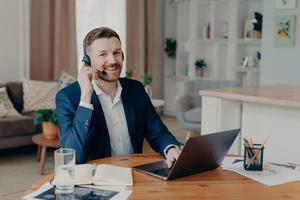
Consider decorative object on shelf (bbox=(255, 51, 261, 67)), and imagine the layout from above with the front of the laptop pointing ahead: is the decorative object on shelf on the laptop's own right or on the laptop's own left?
on the laptop's own right

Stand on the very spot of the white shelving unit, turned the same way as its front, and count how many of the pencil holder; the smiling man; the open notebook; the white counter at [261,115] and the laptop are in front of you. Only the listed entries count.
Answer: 5

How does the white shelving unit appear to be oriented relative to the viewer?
toward the camera

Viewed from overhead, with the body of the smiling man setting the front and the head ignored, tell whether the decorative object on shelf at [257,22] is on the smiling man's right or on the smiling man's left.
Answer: on the smiling man's left

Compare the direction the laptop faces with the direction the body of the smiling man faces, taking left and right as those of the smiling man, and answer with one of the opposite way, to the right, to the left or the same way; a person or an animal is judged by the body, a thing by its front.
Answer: the opposite way

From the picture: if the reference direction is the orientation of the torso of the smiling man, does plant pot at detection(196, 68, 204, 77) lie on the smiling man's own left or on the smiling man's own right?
on the smiling man's own left

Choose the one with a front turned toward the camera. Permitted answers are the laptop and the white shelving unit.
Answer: the white shelving unit

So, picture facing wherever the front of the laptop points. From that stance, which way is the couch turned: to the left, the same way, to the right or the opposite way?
the opposite way

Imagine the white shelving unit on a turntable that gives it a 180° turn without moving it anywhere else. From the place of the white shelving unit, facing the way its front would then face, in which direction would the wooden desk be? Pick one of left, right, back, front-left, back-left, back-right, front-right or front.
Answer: back

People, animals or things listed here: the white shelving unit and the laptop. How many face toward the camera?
1

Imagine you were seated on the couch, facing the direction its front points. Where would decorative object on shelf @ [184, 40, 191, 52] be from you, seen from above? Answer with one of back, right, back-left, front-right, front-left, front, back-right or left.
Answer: left

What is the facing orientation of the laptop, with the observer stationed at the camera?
facing away from the viewer and to the left of the viewer

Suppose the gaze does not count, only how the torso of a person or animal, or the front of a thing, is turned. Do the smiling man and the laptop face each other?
yes

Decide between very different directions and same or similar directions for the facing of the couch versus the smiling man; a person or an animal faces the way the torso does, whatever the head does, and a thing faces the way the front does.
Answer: same or similar directions

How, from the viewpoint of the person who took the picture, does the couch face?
facing the viewer and to the right of the viewer
